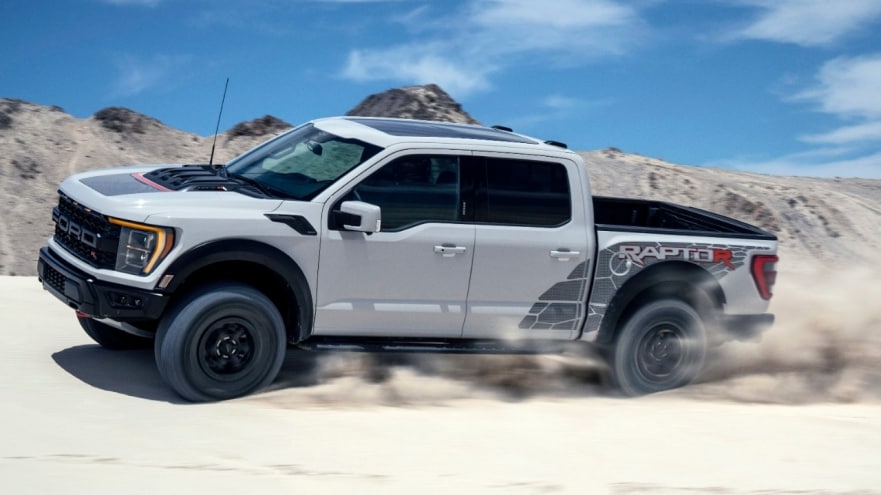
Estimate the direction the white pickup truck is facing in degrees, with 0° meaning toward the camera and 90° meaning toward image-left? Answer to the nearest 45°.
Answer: approximately 45°
